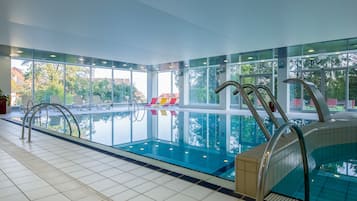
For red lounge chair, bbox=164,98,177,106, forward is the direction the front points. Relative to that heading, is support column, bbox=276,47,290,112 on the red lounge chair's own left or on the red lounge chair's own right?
on the red lounge chair's own left

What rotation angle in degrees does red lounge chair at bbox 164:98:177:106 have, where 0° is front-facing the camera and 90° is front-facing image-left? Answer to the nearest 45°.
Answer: approximately 45°

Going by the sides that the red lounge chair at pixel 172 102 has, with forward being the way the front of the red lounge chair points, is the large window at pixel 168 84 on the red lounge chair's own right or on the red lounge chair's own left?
on the red lounge chair's own right

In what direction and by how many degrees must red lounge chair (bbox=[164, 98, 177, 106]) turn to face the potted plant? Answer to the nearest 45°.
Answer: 0° — it already faces it

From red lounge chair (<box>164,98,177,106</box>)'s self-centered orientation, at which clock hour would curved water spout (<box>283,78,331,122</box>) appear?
The curved water spout is roughly at 10 o'clock from the red lounge chair.

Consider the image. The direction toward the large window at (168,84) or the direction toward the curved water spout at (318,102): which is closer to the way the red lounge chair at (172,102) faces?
the curved water spout
